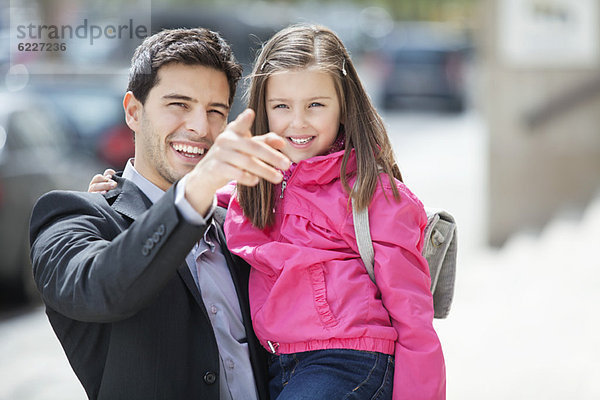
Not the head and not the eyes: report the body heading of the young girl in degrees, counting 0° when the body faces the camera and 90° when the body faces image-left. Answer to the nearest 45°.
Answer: approximately 45°

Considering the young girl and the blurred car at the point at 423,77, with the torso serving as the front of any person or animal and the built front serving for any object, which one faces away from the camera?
the blurred car

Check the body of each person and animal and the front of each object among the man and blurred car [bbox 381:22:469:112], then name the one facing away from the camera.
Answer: the blurred car

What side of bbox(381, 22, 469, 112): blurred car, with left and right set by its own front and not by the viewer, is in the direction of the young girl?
back

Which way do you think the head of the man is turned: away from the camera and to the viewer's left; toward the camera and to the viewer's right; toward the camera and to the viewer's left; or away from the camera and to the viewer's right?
toward the camera and to the viewer's right

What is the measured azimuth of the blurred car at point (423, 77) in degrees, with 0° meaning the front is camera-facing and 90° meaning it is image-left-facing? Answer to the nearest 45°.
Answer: approximately 180°
